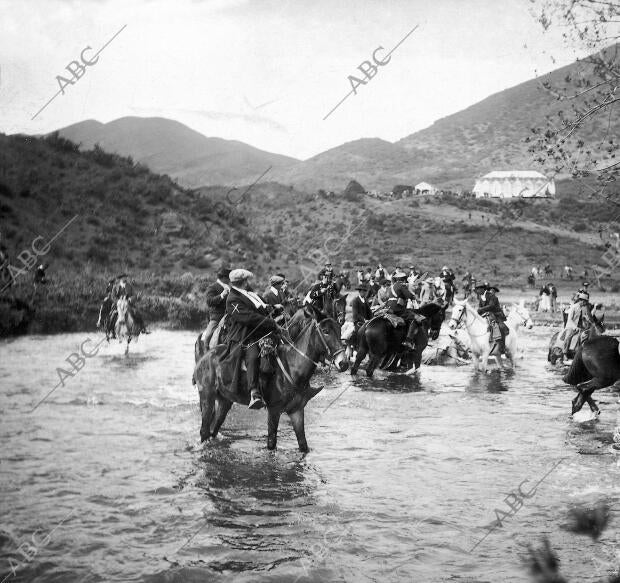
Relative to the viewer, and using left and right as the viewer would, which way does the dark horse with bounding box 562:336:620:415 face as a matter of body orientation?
facing to the right of the viewer

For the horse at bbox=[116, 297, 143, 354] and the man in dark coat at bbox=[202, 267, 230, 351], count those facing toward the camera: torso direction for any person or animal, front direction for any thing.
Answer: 1

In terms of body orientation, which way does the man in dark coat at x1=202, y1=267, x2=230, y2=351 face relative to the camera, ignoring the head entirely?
to the viewer's right

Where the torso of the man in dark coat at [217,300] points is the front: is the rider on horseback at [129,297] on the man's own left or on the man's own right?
on the man's own left

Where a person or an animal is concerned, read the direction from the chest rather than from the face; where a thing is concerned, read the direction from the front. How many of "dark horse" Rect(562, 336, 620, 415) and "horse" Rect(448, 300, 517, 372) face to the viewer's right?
1

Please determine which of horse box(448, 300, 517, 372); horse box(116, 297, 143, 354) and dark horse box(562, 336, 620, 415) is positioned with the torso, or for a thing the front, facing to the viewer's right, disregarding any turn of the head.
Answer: the dark horse
